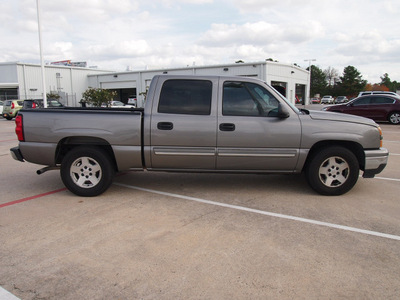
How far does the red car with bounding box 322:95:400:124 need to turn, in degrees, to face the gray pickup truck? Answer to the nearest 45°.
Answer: approximately 90° to its left

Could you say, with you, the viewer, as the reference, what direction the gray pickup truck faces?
facing to the right of the viewer

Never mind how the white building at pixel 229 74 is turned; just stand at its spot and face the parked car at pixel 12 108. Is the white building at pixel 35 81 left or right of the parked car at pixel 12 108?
right

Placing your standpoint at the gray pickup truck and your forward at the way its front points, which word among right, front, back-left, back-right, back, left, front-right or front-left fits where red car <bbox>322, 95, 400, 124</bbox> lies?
front-left

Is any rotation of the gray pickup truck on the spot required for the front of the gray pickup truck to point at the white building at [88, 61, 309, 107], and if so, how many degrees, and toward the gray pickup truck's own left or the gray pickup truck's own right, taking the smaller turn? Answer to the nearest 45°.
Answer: approximately 90° to the gray pickup truck's own left

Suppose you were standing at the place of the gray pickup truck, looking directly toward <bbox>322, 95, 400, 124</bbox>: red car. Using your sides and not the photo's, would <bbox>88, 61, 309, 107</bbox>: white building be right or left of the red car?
left

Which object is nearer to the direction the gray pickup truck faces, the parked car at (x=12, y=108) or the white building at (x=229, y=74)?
the white building

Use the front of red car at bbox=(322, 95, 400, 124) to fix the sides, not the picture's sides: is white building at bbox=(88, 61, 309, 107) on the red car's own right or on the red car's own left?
on the red car's own right

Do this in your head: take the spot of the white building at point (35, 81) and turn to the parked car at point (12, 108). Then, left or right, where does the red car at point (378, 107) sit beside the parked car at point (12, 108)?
left

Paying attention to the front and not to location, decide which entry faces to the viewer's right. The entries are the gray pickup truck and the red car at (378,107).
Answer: the gray pickup truck

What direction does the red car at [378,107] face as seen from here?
to the viewer's left

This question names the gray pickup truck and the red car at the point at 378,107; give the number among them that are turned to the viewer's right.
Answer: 1

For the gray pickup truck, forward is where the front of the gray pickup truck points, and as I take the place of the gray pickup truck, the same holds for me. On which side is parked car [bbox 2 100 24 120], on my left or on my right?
on my left

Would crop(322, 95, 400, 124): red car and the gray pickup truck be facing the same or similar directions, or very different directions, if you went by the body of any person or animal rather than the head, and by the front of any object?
very different directions

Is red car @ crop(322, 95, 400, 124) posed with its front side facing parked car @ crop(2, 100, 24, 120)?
yes
